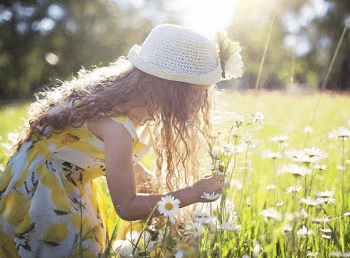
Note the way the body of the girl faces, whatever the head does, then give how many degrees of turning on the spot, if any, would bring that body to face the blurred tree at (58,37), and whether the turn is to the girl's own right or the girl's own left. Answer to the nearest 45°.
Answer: approximately 90° to the girl's own left

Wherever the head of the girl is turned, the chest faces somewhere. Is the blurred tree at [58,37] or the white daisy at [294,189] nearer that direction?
the white daisy

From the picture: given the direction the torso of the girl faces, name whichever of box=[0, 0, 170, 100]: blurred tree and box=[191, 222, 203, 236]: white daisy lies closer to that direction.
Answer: the white daisy

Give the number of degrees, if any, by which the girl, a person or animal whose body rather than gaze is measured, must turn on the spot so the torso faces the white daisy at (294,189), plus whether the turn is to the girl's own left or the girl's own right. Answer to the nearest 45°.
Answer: approximately 45° to the girl's own right

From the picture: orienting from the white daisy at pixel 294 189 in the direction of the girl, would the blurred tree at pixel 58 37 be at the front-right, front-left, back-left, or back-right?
front-right

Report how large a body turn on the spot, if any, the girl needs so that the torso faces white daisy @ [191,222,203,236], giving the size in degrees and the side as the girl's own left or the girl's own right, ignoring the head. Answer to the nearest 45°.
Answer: approximately 45° to the girl's own right

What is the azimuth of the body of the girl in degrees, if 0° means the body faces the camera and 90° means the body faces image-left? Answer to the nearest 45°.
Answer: approximately 270°

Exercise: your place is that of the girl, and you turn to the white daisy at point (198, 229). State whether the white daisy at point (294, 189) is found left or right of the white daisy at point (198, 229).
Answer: left

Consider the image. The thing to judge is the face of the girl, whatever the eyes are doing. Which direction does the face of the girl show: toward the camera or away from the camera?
away from the camera
